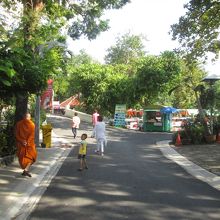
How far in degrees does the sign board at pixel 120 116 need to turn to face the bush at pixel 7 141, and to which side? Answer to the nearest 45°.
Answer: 0° — it already faces it

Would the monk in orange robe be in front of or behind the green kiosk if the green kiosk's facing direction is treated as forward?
in front

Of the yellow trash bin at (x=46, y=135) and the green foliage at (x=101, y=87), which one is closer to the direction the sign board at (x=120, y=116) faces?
the yellow trash bin

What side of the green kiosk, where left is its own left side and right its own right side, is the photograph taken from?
front
